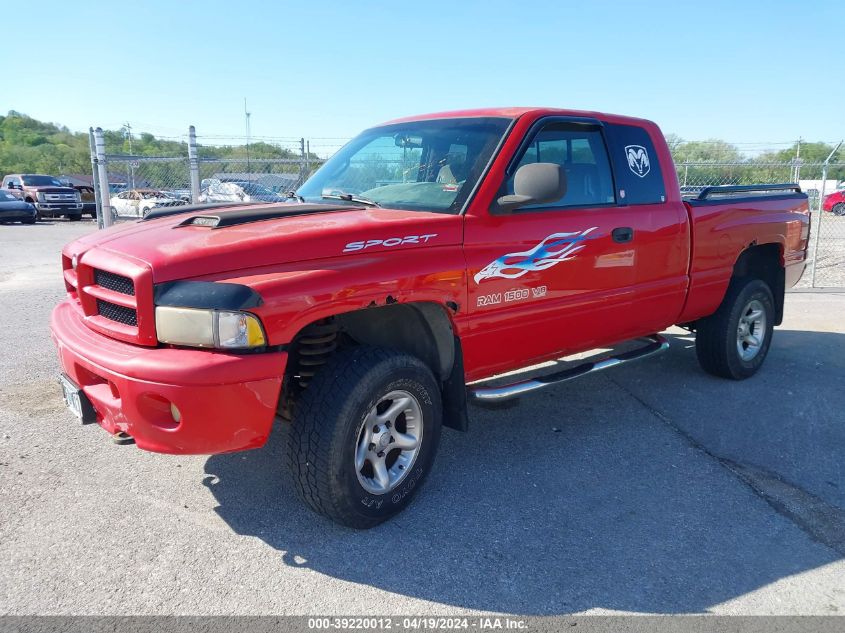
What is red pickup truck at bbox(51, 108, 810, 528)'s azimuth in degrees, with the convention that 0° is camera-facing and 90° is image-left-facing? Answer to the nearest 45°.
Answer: approximately 45°

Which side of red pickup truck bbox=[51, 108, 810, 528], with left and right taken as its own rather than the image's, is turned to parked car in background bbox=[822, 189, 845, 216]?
back

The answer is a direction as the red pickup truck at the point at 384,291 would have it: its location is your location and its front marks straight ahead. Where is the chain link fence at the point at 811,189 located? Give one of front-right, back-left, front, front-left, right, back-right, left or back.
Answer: back

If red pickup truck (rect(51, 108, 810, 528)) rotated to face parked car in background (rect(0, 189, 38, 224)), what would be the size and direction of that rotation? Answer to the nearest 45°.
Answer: approximately 90° to its right

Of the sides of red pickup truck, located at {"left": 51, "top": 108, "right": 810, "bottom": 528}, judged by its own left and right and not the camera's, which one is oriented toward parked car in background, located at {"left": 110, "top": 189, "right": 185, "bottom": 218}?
right

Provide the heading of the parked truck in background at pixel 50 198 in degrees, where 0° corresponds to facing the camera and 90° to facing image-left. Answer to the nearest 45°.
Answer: approximately 315°

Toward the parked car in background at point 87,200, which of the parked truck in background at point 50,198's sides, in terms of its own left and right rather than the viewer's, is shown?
left
